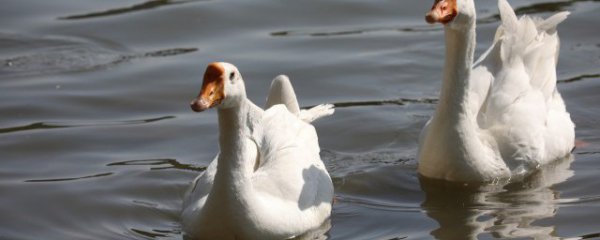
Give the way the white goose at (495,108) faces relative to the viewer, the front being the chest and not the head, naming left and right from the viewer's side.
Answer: facing the viewer and to the left of the viewer

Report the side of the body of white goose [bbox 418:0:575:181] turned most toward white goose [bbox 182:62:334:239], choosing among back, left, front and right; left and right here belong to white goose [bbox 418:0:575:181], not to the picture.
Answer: front

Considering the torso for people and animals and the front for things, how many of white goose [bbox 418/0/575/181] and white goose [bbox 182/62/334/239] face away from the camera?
0

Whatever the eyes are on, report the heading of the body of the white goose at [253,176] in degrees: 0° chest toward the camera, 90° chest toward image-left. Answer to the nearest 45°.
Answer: approximately 45°

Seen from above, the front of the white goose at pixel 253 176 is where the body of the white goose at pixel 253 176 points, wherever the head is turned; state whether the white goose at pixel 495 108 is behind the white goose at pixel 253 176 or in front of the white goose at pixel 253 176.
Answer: behind
